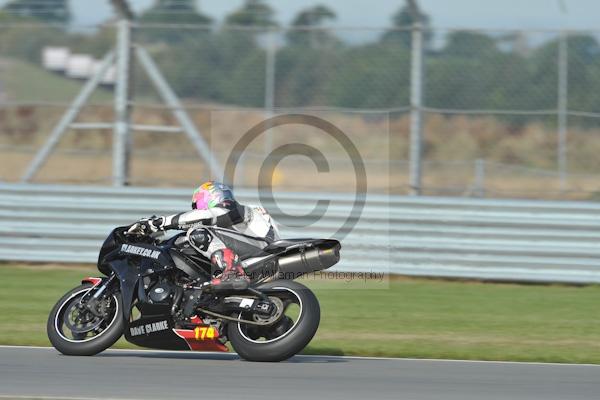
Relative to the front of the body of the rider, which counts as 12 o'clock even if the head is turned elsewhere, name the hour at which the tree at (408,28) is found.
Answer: The tree is roughly at 4 o'clock from the rider.

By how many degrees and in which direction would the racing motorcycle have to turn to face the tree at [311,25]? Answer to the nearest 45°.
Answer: approximately 90° to its right

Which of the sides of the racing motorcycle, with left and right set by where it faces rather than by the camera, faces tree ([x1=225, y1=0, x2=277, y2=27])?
right

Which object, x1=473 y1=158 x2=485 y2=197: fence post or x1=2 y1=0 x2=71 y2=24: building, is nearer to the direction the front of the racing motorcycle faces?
the building

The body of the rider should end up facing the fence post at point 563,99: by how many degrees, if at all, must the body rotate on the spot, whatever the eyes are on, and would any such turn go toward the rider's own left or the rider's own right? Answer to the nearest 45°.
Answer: approximately 135° to the rider's own right

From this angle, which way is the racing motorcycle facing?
to the viewer's left

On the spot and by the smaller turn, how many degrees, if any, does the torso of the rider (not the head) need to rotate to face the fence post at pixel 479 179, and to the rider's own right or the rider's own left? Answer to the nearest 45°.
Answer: approximately 135° to the rider's own right

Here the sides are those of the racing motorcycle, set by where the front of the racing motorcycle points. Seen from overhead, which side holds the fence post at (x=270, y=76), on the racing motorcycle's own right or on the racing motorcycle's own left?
on the racing motorcycle's own right

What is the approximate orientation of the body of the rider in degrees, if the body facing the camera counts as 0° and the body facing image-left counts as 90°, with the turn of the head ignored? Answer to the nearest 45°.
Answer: approximately 90°
